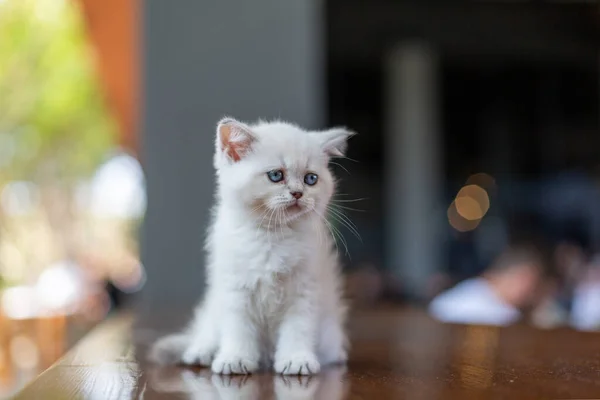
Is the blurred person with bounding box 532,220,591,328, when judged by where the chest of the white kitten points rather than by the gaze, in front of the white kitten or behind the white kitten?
behind

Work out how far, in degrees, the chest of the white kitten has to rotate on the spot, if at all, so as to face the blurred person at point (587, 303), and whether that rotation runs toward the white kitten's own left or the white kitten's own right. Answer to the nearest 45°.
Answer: approximately 135° to the white kitten's own left

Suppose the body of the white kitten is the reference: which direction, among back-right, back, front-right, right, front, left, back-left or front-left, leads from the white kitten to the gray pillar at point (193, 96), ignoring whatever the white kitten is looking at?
back

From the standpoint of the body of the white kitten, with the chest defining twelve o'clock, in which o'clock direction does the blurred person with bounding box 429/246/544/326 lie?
The blurred person is roughly at 7 o'clock from the white kitten.

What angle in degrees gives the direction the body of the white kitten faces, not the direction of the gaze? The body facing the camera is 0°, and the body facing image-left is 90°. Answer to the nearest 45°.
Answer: approximately 0°

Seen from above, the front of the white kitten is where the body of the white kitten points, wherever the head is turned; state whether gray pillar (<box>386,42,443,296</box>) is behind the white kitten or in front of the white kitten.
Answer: behind
